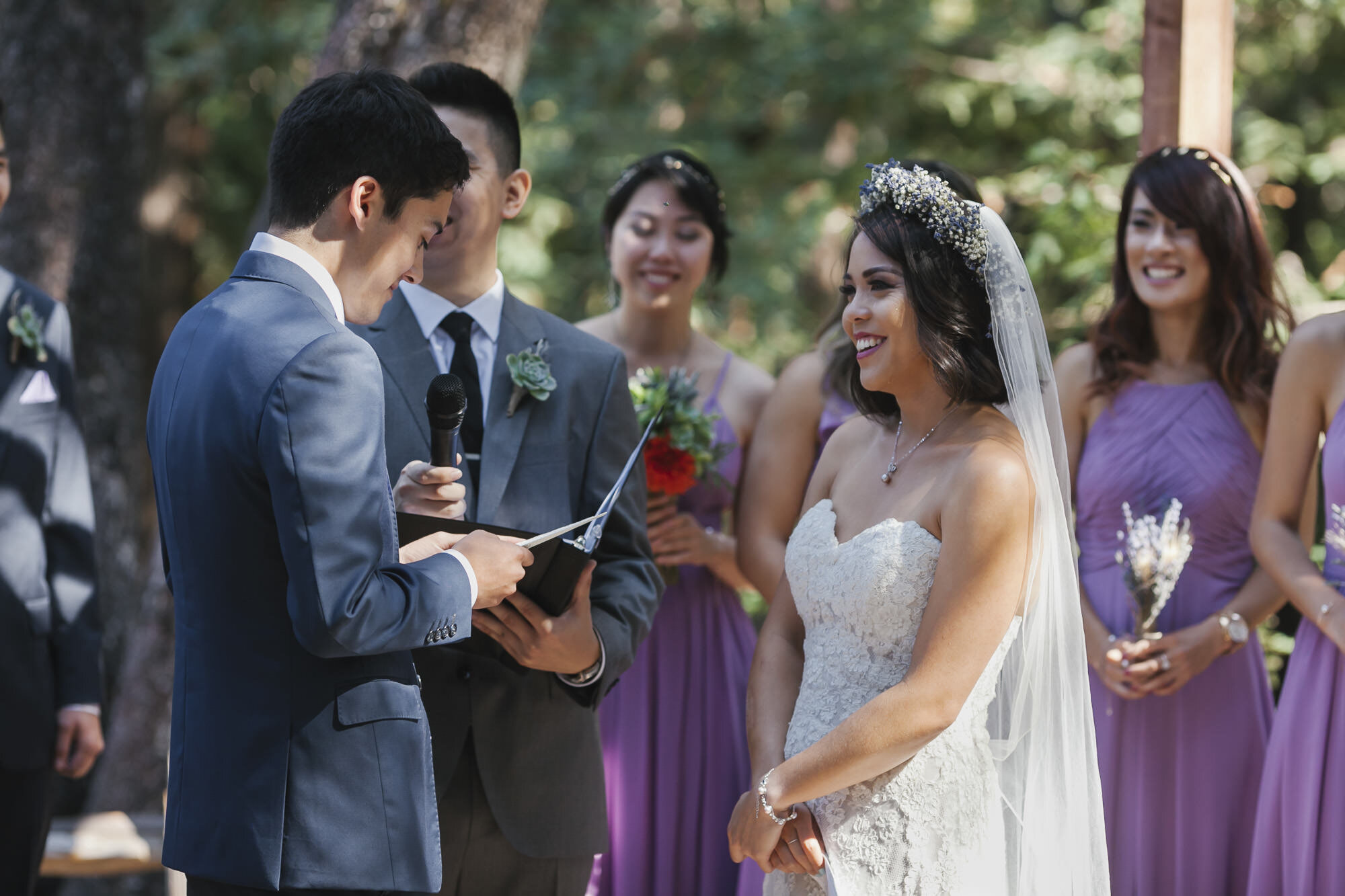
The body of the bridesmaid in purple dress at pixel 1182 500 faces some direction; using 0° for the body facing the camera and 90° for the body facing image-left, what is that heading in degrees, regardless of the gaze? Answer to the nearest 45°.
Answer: approximately 0°

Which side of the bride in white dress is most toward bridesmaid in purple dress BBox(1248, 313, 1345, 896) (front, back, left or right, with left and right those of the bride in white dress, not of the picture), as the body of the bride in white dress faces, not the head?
back

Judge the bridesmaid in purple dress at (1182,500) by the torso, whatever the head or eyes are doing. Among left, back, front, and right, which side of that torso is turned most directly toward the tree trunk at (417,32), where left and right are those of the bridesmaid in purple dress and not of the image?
right

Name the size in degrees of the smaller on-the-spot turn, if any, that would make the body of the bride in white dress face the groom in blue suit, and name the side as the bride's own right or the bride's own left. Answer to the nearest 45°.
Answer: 0° — they already face them

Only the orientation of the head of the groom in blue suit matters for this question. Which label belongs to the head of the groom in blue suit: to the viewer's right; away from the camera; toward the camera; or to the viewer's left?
to the viewer's right

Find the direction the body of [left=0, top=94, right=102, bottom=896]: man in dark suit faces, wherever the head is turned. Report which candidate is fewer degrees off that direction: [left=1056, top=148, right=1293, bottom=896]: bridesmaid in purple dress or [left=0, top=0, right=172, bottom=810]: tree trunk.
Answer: the bridesmaid in purple dress

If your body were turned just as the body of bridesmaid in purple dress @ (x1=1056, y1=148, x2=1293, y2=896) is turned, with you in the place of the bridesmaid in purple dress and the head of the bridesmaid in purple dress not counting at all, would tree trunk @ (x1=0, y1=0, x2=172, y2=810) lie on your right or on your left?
on your right

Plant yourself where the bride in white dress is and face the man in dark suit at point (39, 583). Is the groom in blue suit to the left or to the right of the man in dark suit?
left

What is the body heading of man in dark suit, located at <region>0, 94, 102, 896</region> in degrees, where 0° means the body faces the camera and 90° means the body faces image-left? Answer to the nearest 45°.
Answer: approximately 0°

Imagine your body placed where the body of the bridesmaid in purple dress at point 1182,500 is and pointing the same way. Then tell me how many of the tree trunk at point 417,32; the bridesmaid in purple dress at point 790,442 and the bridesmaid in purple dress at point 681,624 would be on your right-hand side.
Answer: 3

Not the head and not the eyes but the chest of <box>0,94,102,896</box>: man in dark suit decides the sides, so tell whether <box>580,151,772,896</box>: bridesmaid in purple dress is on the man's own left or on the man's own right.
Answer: on the man's own left

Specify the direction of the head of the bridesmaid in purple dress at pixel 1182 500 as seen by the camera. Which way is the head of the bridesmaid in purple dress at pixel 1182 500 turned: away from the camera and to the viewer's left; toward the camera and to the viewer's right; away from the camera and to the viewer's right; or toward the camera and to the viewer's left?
toward the camera and to the viewer's left
